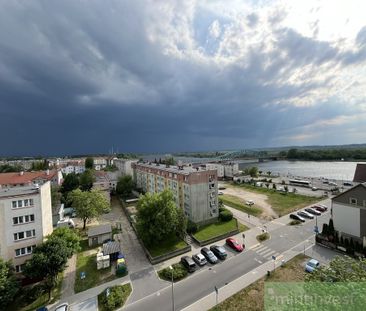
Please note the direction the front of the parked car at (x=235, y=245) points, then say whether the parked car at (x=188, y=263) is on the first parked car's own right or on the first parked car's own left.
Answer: on the first parked car's own right

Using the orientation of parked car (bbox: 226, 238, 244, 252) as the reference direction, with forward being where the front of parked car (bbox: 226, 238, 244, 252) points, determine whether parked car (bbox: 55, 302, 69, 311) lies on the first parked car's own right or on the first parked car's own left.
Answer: on the first parked car's own right

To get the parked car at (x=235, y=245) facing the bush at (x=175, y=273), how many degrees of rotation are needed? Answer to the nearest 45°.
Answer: approximately 90° to its right

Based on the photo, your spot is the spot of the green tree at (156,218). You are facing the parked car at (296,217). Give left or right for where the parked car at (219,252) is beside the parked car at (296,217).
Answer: right

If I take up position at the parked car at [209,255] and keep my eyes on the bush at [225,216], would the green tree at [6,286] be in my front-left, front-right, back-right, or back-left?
back-left

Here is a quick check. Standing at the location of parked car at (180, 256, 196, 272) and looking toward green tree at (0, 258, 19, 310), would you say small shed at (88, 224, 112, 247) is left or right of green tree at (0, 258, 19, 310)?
right

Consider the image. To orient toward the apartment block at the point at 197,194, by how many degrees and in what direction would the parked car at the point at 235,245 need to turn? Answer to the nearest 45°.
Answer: approximately 180°

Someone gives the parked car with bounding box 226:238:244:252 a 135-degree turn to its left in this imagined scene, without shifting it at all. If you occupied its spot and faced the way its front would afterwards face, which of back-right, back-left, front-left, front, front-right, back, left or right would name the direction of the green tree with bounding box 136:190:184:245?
left

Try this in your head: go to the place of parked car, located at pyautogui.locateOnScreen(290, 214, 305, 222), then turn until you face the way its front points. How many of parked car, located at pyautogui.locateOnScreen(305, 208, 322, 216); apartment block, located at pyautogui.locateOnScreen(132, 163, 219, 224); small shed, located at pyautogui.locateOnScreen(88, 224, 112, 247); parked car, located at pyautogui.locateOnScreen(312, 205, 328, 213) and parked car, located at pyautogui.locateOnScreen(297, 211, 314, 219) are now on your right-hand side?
3
